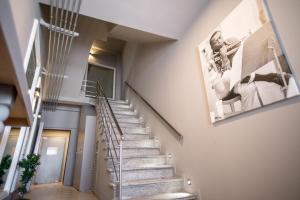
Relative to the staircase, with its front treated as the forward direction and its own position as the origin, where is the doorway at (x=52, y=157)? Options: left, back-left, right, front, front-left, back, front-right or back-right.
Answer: back-right

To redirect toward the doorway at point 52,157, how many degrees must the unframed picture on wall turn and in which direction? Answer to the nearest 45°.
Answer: approximately 45° to its right

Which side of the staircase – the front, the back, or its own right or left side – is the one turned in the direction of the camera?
front

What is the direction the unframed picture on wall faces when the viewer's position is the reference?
facing the viewer and to the left of the viewer
